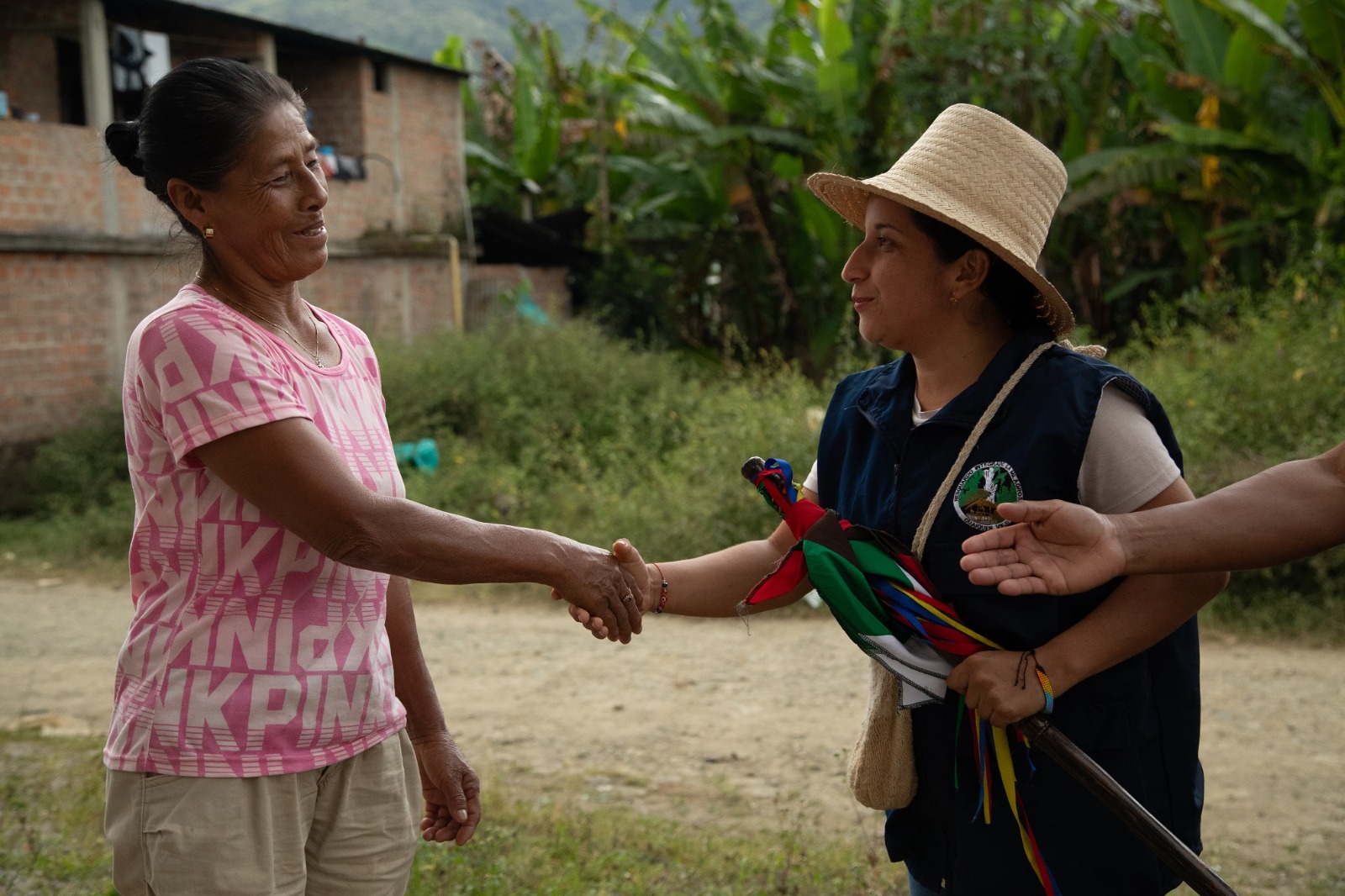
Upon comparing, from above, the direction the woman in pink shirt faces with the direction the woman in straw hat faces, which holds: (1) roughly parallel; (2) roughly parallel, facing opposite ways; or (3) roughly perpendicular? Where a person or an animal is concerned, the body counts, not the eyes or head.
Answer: roughly perpendicular

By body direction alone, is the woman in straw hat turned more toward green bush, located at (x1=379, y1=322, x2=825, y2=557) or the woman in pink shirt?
the woman in pink shirt

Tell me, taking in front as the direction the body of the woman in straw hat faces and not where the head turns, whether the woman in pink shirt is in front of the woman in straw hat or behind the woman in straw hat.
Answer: in front

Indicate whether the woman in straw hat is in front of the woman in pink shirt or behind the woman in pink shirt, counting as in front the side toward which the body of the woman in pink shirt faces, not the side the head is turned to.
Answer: in front

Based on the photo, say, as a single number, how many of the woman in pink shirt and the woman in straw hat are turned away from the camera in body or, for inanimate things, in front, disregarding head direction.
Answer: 0

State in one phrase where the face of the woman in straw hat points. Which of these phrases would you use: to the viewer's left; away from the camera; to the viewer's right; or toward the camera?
to the viewer's left

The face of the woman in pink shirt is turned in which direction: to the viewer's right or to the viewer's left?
to the viewer's right

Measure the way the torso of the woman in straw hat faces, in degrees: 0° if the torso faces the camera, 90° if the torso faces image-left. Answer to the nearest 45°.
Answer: approximately 45°

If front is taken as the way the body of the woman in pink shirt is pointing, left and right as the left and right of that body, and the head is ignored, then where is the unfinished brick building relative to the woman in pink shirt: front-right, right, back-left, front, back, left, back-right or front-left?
back-left

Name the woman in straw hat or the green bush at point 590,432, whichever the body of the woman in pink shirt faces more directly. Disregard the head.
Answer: the woman in straw hat

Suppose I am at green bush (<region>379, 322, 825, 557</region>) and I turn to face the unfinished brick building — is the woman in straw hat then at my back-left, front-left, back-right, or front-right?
back-left

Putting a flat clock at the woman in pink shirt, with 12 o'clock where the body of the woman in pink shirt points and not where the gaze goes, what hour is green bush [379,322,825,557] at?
The green bush is roughly at 8 o'clock from the woman in pink shirt.

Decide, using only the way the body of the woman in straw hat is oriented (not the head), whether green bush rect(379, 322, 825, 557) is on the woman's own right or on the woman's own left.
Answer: on the woman's own right
